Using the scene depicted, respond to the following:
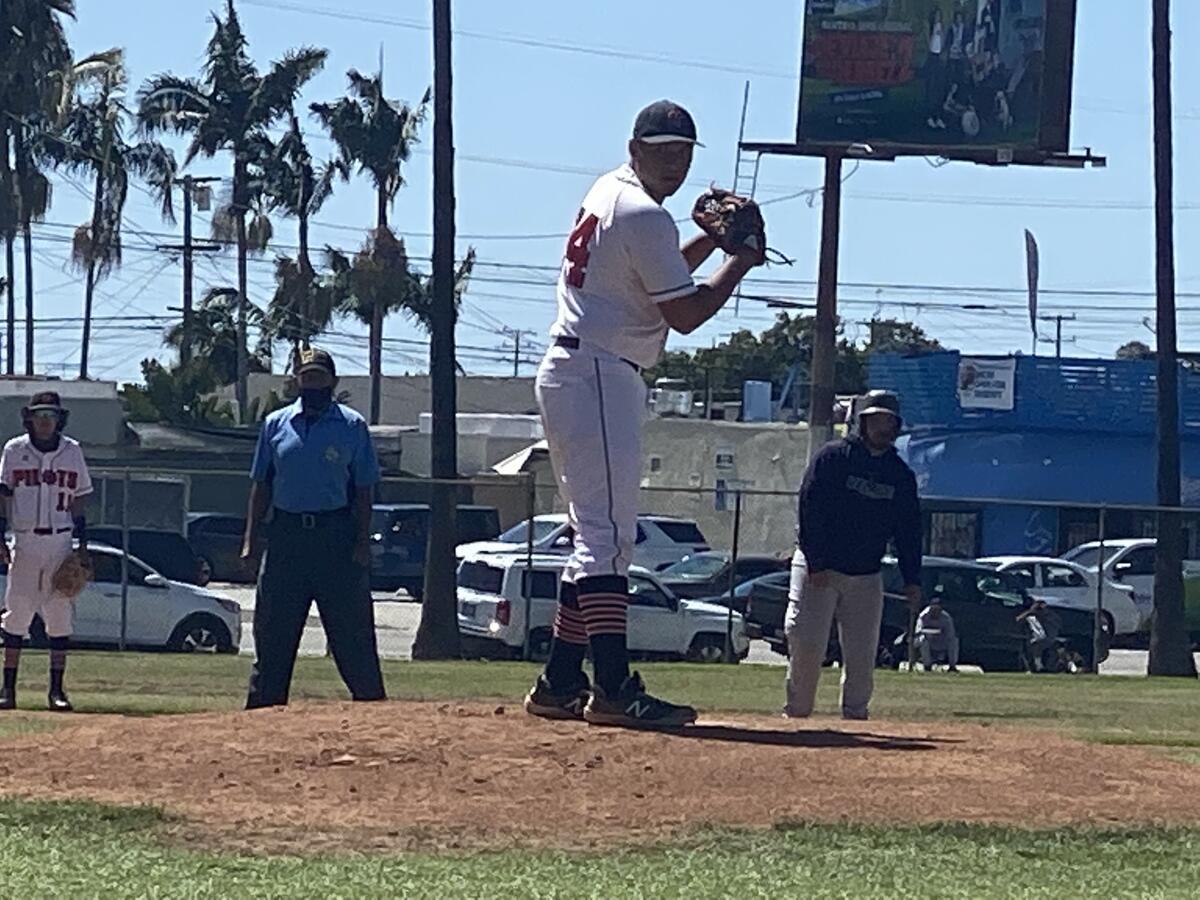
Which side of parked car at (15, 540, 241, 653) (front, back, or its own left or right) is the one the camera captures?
right

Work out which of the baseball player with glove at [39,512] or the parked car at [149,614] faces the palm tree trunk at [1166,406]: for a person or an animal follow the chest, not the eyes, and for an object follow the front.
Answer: the parked car

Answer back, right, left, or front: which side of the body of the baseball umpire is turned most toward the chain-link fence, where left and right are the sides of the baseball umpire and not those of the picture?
back

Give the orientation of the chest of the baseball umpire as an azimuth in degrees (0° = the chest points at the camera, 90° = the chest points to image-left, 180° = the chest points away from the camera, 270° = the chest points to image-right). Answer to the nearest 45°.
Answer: approximately 0°

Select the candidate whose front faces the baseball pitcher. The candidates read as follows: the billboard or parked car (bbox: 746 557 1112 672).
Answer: the billboard

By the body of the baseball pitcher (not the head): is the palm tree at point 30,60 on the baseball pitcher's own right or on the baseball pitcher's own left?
on the baseball pitcher's own left

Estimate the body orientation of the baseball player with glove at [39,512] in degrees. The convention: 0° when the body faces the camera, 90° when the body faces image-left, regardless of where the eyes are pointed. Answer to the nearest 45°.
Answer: approximately 0°

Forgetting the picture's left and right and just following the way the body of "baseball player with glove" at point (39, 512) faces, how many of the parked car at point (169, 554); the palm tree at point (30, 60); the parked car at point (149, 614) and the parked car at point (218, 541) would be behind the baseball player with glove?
4

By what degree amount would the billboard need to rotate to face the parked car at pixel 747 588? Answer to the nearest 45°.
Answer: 0° — it already faces it

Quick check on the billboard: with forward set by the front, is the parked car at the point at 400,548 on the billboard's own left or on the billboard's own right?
on the billboard's own right

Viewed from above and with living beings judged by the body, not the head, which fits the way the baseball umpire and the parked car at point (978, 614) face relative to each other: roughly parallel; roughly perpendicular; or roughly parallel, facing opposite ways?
roughly perpendicular

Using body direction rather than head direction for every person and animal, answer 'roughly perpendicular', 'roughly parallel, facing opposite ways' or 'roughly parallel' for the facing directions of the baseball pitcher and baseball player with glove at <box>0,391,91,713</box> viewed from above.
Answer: roughly perpendicular

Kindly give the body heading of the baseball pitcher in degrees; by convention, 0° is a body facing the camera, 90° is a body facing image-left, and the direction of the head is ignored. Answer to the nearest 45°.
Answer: approximately 270°
